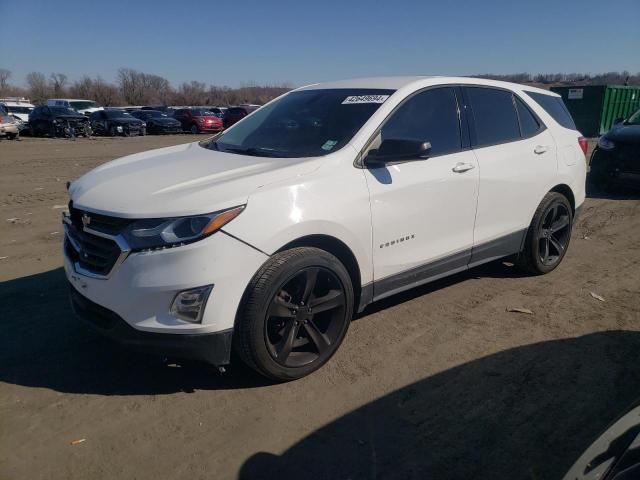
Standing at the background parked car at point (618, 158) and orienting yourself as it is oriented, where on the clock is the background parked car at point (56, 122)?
the background parked car at point (56, 122) is roughly at 2 o'clock from the background parked car at point (618, 158).

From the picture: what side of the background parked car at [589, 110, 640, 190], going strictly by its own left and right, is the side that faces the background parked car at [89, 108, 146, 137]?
right

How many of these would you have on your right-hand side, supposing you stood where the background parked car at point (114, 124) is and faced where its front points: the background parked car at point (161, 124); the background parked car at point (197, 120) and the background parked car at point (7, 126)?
1

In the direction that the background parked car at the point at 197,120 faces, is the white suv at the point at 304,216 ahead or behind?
ahead

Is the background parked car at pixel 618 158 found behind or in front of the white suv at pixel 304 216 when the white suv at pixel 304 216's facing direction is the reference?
behind

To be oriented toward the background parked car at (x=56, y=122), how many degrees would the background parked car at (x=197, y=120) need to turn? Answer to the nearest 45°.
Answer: approximately 90° to its right

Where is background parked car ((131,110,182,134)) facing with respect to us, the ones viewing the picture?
facing the viewer and to the right of the viewer

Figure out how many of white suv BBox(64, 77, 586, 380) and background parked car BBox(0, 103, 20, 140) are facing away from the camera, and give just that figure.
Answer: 0

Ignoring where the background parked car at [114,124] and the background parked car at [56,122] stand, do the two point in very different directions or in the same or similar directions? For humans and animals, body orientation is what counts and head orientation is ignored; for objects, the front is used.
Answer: same or similar directions

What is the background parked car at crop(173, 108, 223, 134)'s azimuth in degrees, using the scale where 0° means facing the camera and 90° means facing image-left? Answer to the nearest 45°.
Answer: approximately 315°
